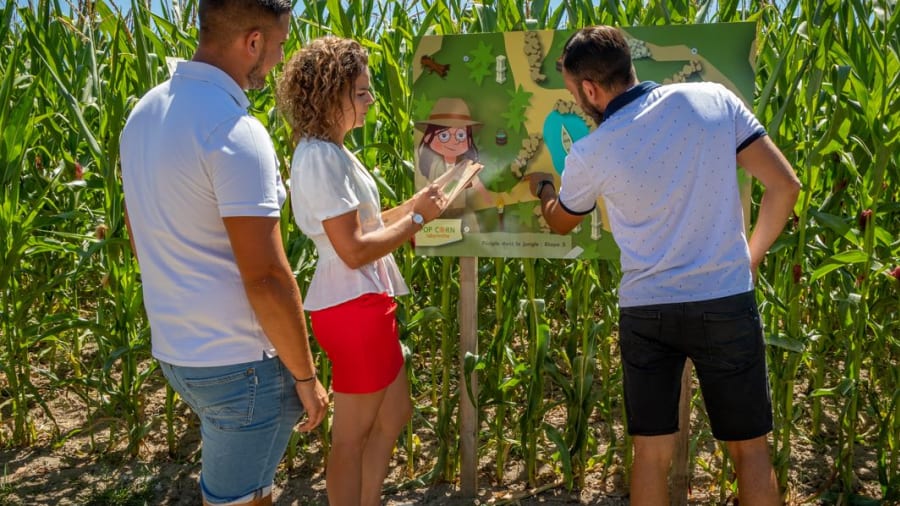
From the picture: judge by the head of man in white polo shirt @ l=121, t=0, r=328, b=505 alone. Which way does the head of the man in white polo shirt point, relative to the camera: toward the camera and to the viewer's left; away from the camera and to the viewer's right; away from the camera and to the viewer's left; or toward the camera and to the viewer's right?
away from the camera and to the viewer's right

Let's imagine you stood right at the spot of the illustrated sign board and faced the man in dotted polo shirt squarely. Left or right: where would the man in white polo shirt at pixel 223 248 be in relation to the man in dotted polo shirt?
right

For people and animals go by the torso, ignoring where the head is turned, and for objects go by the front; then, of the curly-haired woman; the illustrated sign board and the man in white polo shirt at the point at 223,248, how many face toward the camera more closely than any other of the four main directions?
1

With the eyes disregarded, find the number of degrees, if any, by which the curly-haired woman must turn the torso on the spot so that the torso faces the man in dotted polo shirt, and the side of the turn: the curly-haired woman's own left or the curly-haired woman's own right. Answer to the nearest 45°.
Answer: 0° — they already face them

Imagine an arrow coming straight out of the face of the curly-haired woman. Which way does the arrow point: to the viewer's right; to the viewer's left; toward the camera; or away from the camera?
to the viewer's right

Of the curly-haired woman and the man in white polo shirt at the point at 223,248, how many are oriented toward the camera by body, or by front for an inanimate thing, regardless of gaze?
0

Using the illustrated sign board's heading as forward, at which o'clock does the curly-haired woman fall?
The curly-haired woman is roughly at 1 o'clock from the illustrated sign board.

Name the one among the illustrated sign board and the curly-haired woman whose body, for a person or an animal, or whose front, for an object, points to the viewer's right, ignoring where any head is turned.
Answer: the curly-haired woman

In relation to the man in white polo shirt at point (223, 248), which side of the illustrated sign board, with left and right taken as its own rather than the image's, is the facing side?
front

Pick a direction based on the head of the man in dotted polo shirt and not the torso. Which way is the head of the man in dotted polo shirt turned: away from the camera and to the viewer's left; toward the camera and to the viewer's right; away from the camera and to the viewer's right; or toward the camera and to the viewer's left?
away from the camera and to the viewer's left

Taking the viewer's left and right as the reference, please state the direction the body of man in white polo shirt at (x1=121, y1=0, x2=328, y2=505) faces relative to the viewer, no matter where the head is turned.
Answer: facing away from the viewer and to the right of the viewer

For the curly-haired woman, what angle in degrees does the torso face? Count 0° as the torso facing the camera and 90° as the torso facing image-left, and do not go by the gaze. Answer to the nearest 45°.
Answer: approximately 270°

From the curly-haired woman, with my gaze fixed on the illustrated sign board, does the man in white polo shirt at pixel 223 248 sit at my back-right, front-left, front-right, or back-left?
back-right
